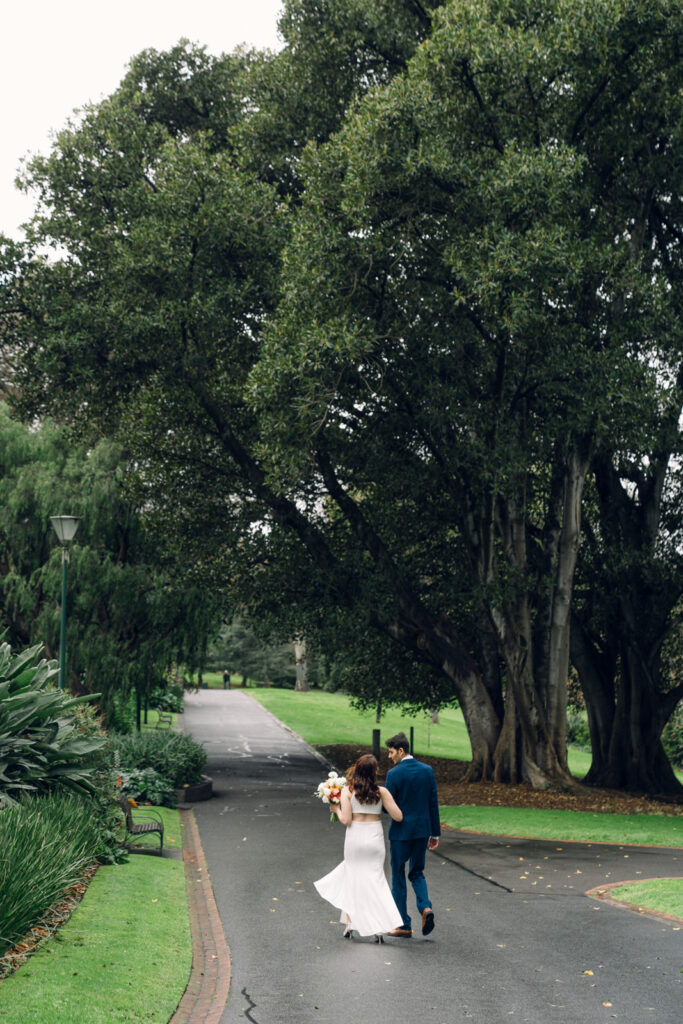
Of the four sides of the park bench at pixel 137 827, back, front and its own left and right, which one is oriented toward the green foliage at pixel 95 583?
left

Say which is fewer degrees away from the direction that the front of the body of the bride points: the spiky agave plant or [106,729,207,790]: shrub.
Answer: the shrub

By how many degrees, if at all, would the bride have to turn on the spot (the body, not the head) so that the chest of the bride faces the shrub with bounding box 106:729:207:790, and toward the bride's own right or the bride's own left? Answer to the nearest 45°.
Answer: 0° — they already face it

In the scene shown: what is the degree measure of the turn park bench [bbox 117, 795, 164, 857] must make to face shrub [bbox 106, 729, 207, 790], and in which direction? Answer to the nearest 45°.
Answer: approximately 90° to its left

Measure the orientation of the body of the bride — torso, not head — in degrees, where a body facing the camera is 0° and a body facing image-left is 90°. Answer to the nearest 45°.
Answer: approximately 180°

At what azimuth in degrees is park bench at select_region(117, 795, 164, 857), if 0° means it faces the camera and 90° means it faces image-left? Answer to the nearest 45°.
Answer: approximately 270°

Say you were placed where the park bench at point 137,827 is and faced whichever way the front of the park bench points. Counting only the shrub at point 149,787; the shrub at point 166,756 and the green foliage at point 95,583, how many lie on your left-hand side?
3

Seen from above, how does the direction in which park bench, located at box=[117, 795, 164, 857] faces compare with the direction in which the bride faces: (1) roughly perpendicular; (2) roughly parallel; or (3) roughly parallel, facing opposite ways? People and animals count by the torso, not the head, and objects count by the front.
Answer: roughly perpendicular

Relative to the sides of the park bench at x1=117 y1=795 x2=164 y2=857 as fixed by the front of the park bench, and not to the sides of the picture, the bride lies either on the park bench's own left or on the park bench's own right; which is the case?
on the park bench's own right

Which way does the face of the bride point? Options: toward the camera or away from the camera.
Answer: away from the camera

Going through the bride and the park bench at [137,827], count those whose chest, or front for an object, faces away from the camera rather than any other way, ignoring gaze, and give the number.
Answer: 1
